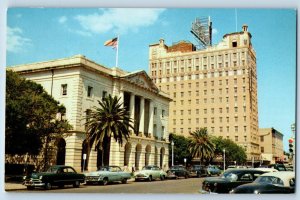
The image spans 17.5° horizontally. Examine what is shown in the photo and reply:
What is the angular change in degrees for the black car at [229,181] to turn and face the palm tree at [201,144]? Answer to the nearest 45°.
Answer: approximately 135° to its right

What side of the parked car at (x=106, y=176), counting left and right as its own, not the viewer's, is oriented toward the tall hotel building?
back

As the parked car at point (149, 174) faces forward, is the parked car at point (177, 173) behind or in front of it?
behind

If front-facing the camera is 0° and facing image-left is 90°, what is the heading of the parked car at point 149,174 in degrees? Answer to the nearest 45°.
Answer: approximately 45°

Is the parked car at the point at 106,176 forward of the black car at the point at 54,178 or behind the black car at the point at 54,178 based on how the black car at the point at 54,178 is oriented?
behind

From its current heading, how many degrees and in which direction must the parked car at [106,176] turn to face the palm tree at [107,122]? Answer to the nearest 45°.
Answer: approximately 135° to its right
